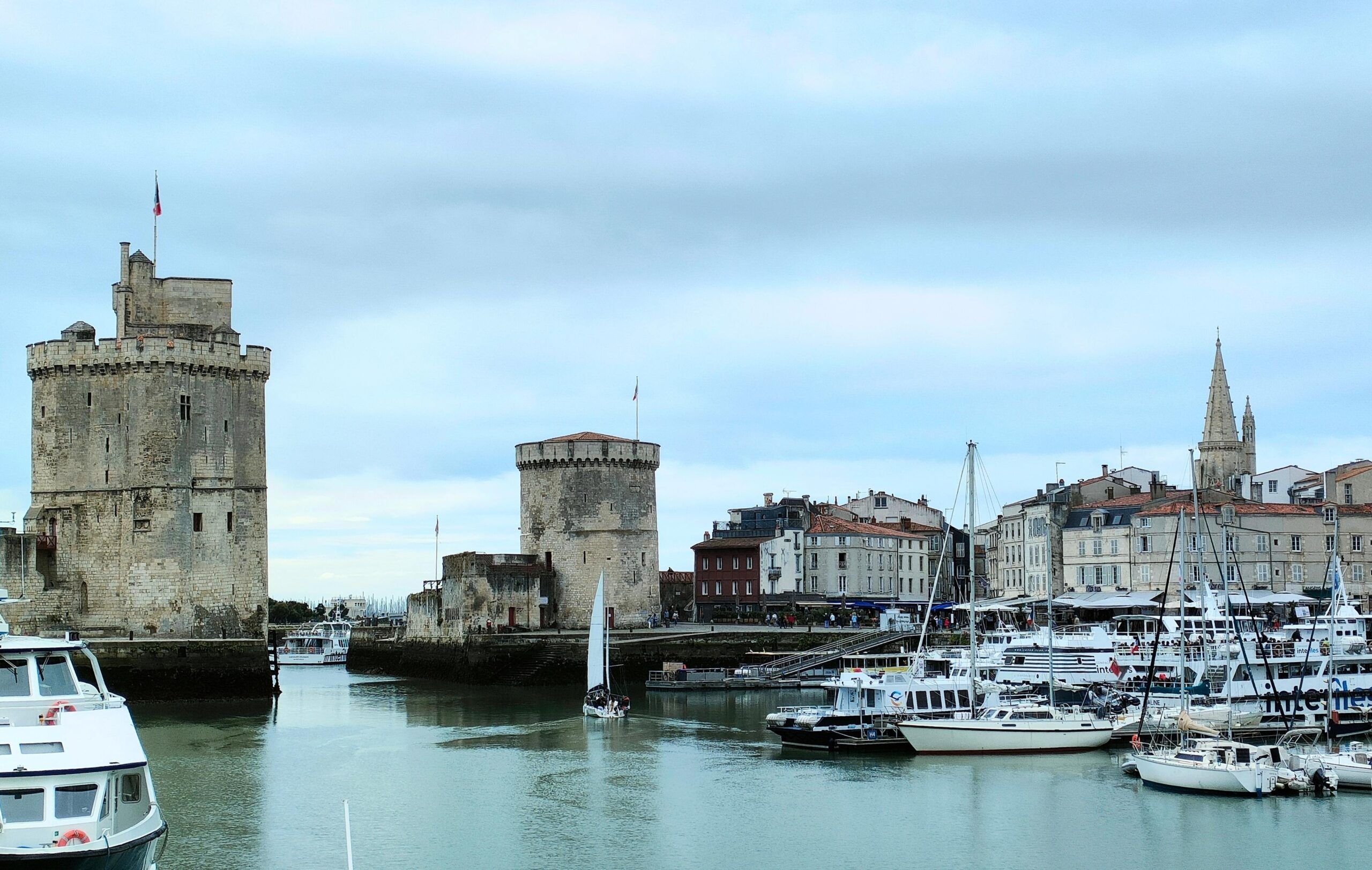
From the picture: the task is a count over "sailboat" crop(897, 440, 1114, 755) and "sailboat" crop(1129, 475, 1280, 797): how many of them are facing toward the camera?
0

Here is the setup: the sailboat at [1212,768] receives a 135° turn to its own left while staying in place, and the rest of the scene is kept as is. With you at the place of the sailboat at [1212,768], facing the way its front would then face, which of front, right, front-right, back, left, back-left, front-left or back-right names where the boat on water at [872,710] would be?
back-right

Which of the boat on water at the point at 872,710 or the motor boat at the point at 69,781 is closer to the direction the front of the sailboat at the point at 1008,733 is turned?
the boat on water

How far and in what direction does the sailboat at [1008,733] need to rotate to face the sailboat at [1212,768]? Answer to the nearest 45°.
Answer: approximately 135° to its left

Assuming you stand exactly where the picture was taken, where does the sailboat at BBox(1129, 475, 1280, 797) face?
facing away from the viewer and to the left of the viewer

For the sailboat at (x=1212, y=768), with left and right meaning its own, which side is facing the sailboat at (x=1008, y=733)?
front

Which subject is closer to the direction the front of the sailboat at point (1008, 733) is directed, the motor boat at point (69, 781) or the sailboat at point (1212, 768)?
the motor boat

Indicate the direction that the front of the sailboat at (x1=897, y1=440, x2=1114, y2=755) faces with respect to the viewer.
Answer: facing to the left of the viewer
